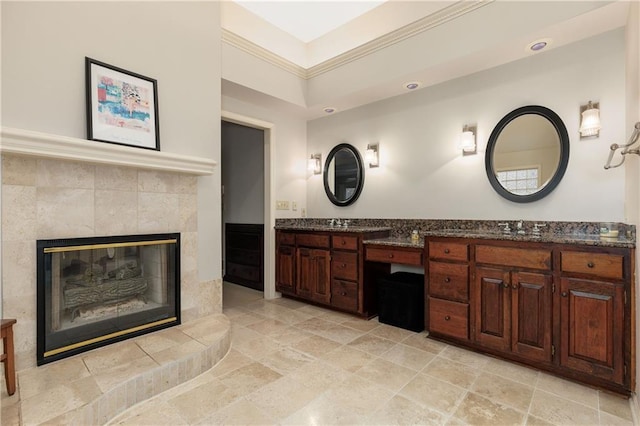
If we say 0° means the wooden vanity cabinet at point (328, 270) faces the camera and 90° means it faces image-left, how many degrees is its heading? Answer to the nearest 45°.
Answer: approximately 45°

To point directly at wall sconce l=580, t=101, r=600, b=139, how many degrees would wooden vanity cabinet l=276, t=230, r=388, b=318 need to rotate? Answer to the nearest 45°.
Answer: approximately 90° to its left

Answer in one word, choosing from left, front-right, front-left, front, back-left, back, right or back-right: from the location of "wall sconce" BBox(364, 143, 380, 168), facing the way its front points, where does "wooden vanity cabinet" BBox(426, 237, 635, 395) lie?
left

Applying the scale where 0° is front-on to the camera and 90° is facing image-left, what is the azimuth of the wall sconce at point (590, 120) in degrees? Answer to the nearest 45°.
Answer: approximately 0°

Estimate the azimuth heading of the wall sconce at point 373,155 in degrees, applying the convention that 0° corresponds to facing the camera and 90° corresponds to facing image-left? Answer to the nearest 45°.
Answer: approximately 45°

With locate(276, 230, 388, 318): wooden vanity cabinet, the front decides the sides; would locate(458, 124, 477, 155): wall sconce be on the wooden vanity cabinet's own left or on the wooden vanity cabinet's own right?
on the wooden vanity cabinet's own left

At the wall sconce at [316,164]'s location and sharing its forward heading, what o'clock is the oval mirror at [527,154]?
The oval mirror is roughly at 9 o'clock from the wall sconce.

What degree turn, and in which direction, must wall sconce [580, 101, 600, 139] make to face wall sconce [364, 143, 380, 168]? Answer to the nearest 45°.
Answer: approximately 90° to its right

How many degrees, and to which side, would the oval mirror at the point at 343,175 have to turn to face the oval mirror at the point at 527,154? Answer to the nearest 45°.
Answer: approximately 90° to its left

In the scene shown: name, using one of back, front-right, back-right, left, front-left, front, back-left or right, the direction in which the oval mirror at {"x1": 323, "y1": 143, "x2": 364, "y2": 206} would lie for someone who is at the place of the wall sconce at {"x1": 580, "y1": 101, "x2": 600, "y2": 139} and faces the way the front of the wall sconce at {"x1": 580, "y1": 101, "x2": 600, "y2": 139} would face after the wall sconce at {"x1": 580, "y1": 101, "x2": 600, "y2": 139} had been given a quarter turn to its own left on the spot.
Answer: back
